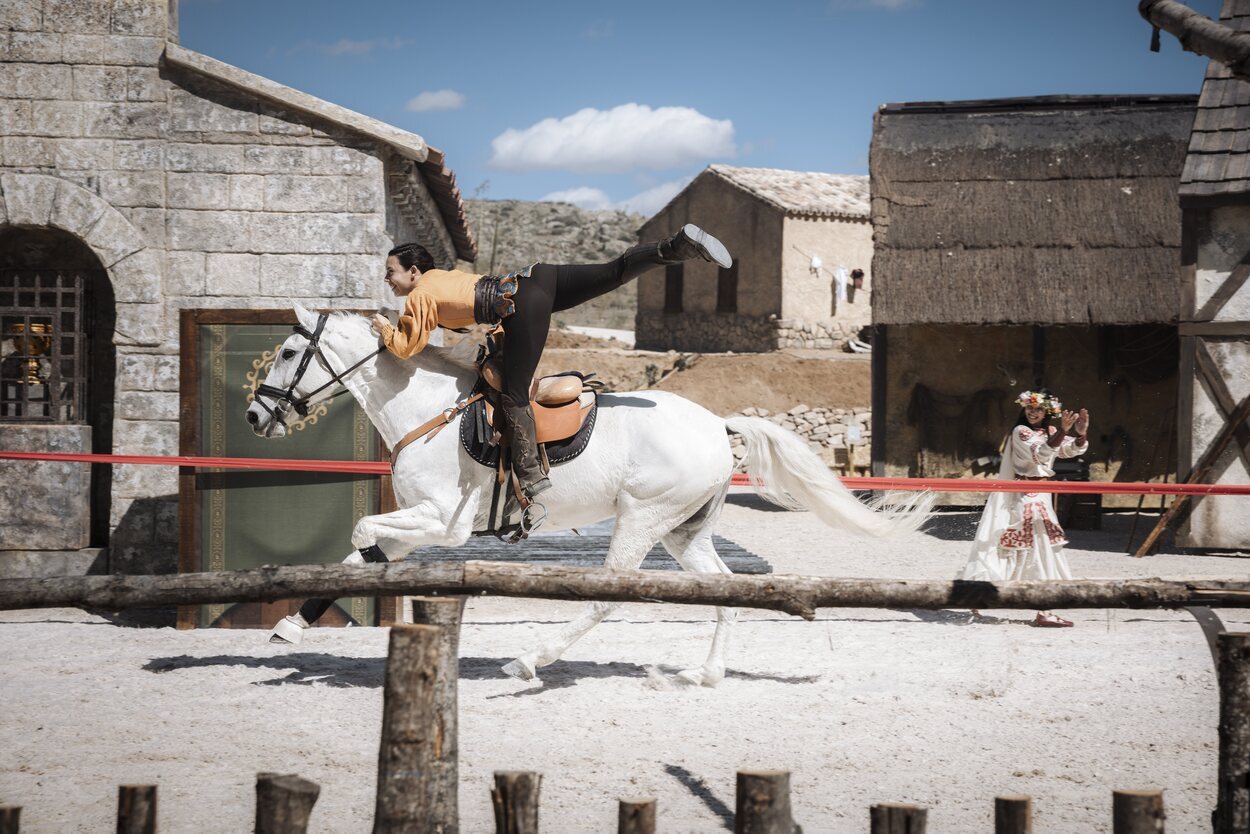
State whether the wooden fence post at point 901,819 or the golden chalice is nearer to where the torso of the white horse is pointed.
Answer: the golden chalice

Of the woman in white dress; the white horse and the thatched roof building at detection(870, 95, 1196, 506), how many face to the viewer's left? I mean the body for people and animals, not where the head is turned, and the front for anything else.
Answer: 1

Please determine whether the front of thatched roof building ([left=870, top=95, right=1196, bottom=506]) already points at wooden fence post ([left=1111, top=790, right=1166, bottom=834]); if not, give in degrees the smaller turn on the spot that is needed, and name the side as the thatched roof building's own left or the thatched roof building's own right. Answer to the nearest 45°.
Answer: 0° — it already faces it

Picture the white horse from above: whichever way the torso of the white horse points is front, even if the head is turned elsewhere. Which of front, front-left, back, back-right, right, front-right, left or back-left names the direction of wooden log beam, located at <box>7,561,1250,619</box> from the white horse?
left

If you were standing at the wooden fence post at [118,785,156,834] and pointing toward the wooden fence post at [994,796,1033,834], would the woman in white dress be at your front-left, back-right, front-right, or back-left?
front-left

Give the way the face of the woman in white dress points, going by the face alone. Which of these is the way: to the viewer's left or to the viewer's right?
to the viewer's left

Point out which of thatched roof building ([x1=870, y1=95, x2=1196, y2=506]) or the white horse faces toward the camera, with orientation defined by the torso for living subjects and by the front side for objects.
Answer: the thatched roof building

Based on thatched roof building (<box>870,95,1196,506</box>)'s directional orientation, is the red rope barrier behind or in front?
in front

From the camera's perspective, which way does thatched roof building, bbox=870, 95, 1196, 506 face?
toward the camera

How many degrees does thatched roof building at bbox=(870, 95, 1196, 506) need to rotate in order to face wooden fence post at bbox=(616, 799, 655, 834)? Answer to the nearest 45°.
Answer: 0° — it already faces it

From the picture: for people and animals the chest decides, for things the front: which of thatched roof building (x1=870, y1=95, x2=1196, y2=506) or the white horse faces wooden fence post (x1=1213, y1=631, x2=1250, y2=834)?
the thatched roof building

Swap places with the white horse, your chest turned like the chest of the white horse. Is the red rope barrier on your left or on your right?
on your right

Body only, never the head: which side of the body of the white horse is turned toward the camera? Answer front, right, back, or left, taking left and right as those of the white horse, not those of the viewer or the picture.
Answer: left

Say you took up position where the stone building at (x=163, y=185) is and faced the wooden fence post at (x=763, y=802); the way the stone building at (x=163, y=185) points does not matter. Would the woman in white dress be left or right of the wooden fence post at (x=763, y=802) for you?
left

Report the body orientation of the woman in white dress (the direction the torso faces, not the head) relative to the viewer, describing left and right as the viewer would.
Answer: facing the viewer and to the right of the viewer

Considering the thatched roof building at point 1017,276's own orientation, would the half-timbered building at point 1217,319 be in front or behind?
in front

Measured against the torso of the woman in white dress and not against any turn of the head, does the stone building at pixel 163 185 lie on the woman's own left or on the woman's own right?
on the woman's own right
